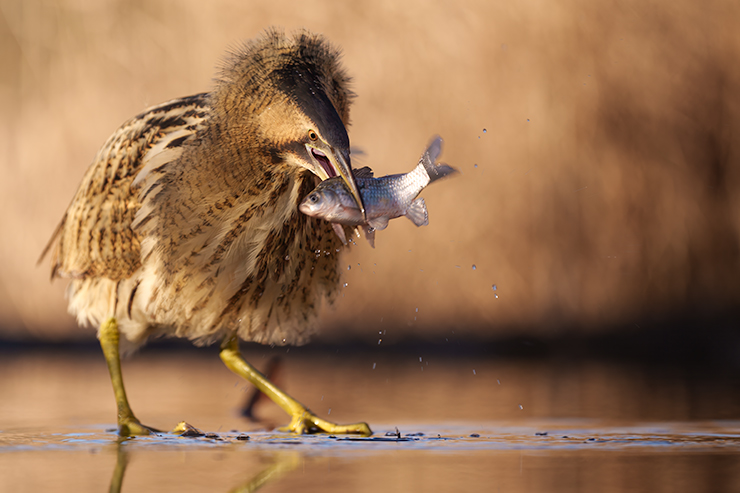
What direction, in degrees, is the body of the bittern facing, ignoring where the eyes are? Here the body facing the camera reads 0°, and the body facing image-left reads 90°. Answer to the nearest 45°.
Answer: approximately 315°
